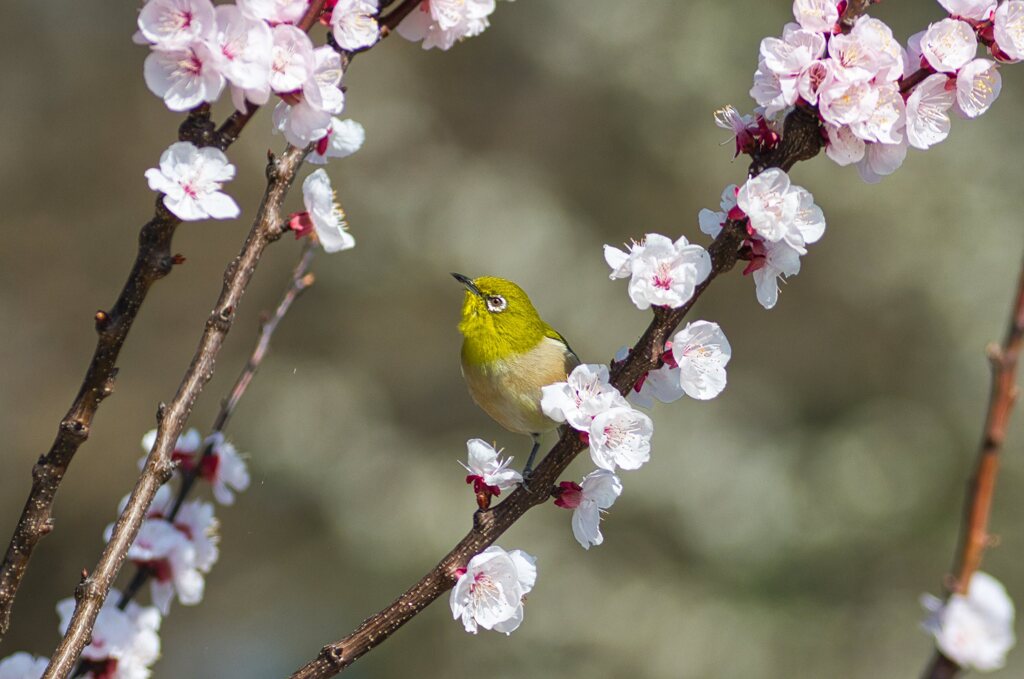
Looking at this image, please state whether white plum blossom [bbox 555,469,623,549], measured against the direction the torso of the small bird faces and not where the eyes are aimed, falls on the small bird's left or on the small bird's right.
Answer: on the small bird's left

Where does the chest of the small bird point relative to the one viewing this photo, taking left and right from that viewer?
facing the viewer and to the left of the viewer
